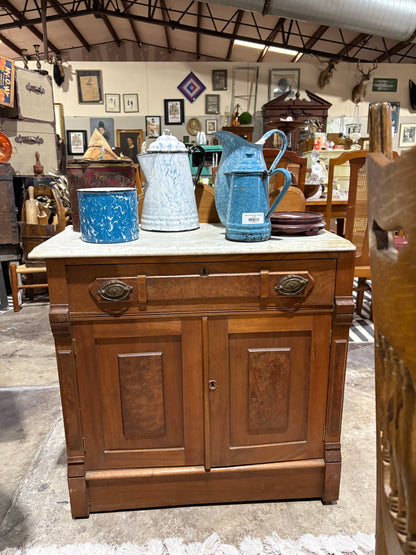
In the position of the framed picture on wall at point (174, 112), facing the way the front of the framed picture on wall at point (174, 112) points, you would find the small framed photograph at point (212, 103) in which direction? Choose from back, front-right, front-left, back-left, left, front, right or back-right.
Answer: left

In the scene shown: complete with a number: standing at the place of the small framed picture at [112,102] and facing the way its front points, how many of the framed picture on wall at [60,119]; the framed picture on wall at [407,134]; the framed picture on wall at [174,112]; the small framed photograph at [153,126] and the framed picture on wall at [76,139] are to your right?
2

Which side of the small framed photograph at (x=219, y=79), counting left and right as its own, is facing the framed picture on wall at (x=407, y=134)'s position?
left

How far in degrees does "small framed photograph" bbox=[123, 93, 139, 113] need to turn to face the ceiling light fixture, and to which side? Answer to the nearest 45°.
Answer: approximately 90° to its left

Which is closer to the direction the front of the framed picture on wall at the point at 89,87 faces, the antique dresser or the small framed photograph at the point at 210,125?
the antique dresser

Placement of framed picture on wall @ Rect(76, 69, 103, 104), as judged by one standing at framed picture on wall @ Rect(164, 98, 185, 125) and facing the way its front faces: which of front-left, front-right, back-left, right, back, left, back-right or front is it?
right

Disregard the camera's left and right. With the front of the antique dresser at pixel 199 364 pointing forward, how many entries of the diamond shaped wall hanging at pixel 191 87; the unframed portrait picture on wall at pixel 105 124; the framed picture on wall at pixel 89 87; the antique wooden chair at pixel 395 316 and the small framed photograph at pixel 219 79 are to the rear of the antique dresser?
4

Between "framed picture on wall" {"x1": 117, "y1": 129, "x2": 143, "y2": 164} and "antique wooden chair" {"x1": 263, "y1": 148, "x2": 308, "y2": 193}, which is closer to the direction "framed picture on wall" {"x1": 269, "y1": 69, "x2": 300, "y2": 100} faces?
the antique wooden chair

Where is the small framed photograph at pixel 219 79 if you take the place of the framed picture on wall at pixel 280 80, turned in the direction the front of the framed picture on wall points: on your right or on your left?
on your right

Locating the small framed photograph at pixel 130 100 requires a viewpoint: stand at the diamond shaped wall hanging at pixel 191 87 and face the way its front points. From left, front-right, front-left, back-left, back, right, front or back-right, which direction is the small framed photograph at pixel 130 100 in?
right

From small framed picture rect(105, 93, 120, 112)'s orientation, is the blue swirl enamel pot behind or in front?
in front

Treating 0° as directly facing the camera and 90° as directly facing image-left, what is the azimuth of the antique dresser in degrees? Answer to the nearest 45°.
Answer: approximately 0°

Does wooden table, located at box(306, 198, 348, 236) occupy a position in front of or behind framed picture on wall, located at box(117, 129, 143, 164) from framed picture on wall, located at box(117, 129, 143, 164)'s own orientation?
in front

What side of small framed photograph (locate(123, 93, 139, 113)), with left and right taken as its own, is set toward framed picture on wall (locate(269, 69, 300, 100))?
left
